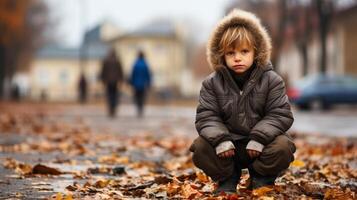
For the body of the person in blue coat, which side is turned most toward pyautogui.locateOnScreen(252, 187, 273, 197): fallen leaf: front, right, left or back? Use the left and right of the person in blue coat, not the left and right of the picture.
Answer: back

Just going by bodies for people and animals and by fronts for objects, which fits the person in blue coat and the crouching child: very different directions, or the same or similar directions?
very different directions

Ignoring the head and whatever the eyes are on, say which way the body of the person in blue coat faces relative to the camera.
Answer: away from the camera

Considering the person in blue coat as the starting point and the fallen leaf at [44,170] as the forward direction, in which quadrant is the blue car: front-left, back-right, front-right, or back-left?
back-left

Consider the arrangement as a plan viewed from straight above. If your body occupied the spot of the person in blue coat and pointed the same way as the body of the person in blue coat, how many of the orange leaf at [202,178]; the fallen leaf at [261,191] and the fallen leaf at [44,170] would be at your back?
3

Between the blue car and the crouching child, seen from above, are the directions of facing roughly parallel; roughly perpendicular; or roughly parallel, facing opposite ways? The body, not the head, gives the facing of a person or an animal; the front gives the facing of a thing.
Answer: roughly perpendicular

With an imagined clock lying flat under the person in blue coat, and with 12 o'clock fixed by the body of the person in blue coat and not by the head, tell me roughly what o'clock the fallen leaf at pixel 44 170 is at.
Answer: The fallen leaf is roughly at 6 o'clock from the person in blue coat.

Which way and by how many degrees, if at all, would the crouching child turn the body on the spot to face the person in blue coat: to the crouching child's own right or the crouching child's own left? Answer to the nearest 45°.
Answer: approximately 180°

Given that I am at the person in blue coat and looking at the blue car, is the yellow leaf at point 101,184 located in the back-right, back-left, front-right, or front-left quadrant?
back-right
